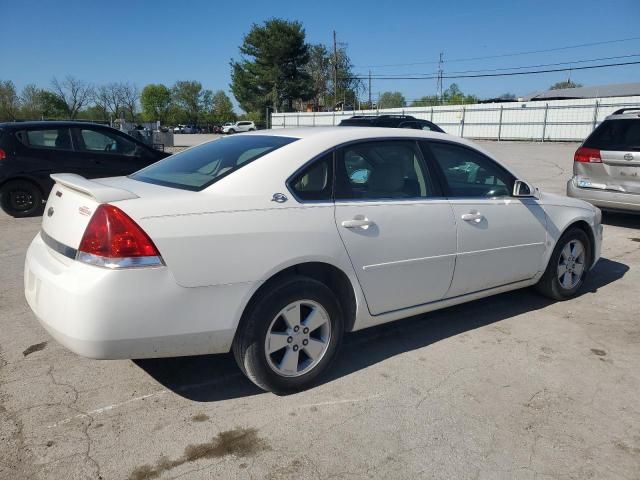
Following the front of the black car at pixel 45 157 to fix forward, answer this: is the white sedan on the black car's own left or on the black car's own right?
on the black car's own right

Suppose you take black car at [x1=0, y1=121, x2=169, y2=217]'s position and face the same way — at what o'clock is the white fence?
The white fence is roughly at 11 o'clock from the black car.

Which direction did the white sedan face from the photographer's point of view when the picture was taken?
facing away from the viewer and to the right of the viewer

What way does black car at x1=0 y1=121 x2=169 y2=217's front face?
to the viewer's right

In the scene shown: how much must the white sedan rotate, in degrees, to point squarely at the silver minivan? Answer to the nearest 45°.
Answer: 0° — it already faces it

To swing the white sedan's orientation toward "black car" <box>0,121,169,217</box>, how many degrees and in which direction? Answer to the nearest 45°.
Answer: approximately 90° to its left
